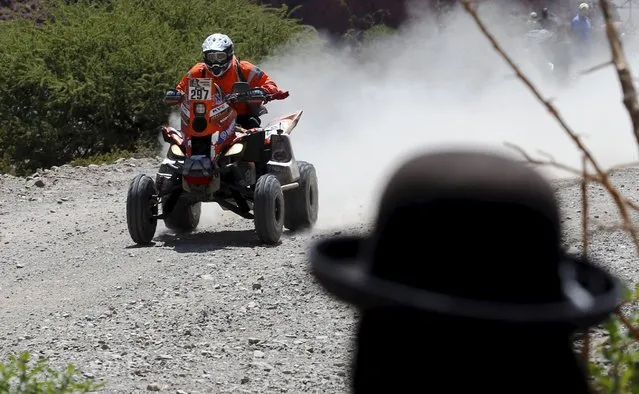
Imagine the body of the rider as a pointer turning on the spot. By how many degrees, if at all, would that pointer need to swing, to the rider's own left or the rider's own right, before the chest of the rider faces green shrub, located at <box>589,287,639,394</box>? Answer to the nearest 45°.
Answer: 0° — they already face it

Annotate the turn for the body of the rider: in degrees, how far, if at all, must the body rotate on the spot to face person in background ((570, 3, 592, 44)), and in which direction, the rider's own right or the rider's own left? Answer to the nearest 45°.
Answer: approximately 135° to the rider's own left

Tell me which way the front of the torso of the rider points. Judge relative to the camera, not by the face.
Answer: toward the camera

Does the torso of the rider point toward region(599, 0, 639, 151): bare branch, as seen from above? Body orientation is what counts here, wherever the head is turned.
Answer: yes

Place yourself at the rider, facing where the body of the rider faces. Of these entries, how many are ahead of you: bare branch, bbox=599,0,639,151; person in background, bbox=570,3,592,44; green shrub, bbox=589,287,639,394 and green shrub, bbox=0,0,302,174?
2

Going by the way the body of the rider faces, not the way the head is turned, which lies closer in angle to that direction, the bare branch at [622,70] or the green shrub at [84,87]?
the bare branch

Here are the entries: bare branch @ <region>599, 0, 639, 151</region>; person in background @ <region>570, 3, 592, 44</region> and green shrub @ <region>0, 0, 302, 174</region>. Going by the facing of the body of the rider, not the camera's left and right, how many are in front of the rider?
1

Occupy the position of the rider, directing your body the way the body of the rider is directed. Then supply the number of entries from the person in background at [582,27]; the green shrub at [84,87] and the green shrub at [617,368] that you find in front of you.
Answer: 1
